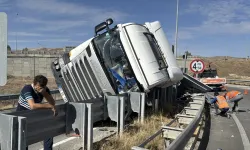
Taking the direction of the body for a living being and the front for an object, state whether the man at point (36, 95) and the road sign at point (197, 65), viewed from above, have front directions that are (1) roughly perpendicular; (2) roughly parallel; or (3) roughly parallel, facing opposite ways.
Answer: roughly perpendicular

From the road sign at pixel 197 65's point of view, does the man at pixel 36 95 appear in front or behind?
in front

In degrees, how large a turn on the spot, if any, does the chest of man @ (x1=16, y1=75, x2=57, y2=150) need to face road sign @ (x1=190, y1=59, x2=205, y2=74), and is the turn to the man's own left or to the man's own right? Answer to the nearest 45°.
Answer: approximately 90° to the man's own left

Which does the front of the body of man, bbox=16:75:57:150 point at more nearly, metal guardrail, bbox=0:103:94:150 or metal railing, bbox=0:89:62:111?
the metal guardrail

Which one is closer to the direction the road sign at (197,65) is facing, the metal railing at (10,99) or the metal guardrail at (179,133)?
the metal guardrail

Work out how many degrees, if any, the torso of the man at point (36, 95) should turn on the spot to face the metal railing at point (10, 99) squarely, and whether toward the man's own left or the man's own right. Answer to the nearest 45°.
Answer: approximately 135° to the man's own left
